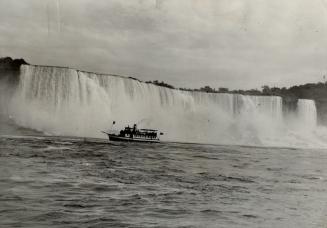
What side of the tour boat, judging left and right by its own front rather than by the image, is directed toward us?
left
